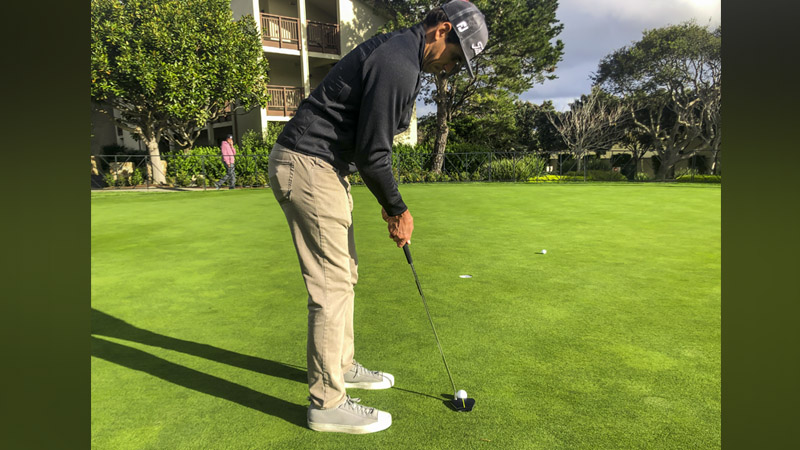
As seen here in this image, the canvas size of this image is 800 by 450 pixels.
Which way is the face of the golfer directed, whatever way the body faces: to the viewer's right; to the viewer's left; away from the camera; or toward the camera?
to the viewer's right

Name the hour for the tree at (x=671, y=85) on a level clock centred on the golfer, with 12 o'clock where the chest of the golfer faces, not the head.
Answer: The tree is roughly at 10 o'clock from the golfer.

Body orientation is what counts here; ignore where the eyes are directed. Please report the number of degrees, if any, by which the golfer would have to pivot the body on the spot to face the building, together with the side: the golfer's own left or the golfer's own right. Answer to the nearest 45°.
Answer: approximately 90° to the golfer's own left

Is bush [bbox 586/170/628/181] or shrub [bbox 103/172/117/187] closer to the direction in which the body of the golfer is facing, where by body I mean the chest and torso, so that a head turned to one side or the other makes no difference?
the bush

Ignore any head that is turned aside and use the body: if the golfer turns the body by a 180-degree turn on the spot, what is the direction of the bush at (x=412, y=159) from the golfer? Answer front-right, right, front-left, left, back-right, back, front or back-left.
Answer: right

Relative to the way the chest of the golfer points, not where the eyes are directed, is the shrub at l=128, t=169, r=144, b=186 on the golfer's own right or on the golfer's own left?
on the golfer's own left

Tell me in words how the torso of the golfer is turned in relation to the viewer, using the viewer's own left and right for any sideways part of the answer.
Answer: facing to the right of the viewer

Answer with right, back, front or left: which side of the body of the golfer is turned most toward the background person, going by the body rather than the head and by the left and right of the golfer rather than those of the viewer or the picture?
left

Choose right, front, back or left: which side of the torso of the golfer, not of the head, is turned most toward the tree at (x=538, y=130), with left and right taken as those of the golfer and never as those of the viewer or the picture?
left

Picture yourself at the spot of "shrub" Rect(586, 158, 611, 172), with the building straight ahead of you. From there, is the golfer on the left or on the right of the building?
left
